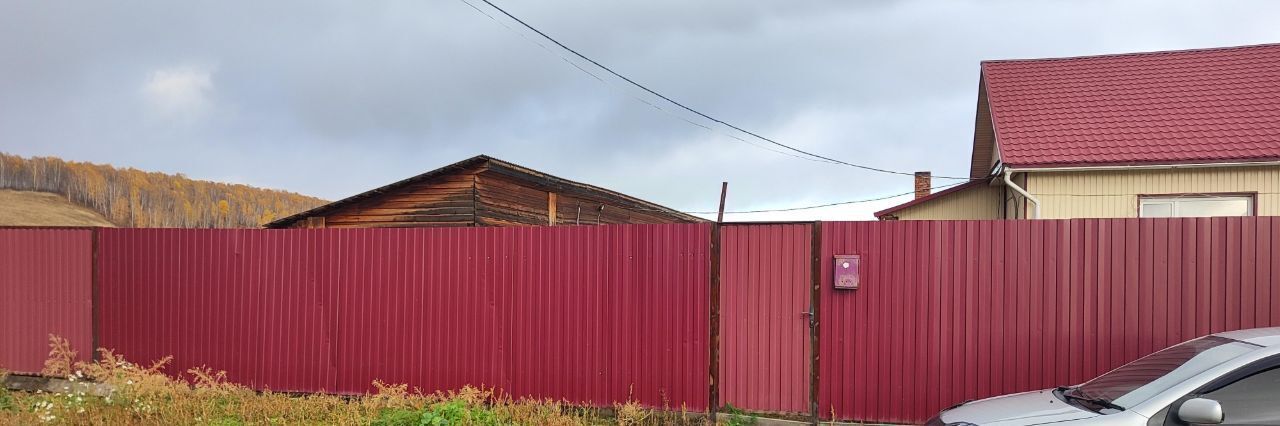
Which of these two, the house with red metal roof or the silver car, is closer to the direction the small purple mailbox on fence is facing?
the silver car

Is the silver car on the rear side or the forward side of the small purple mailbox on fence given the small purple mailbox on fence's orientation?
on the forward side

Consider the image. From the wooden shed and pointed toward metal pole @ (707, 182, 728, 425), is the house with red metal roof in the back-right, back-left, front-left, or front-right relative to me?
front-left

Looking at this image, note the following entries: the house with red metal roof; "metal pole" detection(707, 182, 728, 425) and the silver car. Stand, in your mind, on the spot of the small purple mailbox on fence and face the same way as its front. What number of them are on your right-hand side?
1

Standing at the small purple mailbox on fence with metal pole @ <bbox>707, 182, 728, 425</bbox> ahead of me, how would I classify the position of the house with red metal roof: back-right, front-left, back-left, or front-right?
back-right

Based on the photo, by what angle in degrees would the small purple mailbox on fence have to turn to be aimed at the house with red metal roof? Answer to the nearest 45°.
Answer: approximately 135° to its left

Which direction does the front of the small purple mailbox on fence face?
toward the camera

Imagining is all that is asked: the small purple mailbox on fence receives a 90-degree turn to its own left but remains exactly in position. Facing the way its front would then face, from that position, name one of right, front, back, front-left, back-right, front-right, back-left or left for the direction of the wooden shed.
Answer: back-left

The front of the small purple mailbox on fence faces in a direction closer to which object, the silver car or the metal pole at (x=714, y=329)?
the silver car

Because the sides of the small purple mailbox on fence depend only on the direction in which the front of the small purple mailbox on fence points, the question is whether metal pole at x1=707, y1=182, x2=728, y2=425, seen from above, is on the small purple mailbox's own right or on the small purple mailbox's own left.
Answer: on the small purple mailbox's own right

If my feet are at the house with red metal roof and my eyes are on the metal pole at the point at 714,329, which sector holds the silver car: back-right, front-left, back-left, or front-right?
front-left
